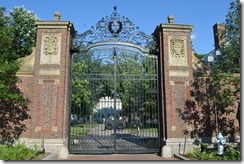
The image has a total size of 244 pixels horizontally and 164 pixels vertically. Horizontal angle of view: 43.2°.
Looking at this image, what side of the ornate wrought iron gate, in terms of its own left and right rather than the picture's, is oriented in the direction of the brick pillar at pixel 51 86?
right

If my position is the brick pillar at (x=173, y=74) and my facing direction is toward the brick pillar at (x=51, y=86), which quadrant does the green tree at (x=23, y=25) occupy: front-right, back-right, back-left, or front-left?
front-right

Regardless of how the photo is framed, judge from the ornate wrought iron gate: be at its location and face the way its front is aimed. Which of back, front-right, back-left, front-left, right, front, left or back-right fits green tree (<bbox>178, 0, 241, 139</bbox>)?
left

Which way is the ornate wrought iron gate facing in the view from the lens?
facing the viewer

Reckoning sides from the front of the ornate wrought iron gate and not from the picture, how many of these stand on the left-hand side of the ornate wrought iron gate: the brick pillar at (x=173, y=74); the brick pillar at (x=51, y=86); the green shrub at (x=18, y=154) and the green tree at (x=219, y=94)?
2

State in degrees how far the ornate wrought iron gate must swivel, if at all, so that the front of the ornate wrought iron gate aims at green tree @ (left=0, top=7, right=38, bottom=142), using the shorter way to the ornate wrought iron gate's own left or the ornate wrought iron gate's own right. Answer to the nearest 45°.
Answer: approximately 90° to the ornate wrought iron gate's own right

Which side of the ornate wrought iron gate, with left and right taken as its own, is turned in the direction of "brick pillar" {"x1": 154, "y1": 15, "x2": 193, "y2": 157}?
left

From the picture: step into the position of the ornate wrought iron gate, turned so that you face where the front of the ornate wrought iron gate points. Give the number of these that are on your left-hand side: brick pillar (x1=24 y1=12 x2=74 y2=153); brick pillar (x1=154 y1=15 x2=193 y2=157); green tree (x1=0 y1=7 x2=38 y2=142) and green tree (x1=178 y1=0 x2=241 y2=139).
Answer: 2

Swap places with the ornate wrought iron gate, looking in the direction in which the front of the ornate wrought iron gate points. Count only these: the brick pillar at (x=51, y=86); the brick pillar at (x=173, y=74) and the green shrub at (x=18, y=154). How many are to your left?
1

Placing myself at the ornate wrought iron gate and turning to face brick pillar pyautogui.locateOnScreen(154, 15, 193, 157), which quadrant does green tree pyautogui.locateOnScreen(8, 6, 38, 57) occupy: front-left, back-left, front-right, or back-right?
back-left

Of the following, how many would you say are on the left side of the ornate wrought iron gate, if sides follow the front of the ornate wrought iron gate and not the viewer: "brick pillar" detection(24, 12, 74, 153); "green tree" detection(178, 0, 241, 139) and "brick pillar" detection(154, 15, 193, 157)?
2

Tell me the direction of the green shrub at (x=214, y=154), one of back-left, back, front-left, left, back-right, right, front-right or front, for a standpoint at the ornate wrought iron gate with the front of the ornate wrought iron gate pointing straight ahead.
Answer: front-left
